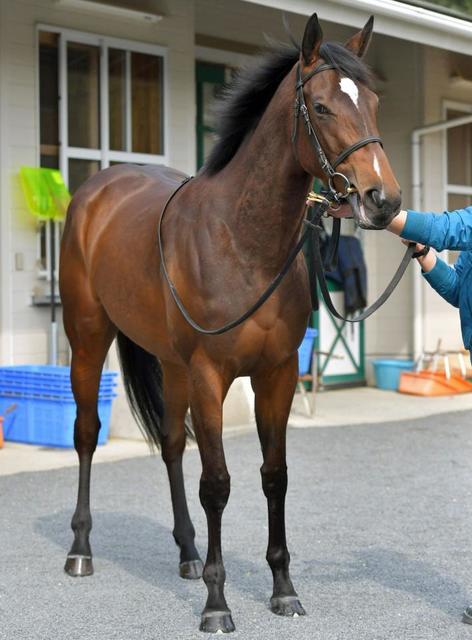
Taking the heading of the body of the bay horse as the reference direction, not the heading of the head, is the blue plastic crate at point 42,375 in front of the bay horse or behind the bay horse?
behind

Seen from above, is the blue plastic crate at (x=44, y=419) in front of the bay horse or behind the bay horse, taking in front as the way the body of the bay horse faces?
behind

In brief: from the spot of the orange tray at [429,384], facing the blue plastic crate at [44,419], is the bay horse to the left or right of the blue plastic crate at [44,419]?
left

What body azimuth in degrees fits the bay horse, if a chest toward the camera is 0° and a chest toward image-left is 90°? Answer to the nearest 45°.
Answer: approximately 315°

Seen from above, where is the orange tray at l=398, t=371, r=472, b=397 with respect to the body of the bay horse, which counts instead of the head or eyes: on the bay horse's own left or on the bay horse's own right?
on the bay horse's own left
